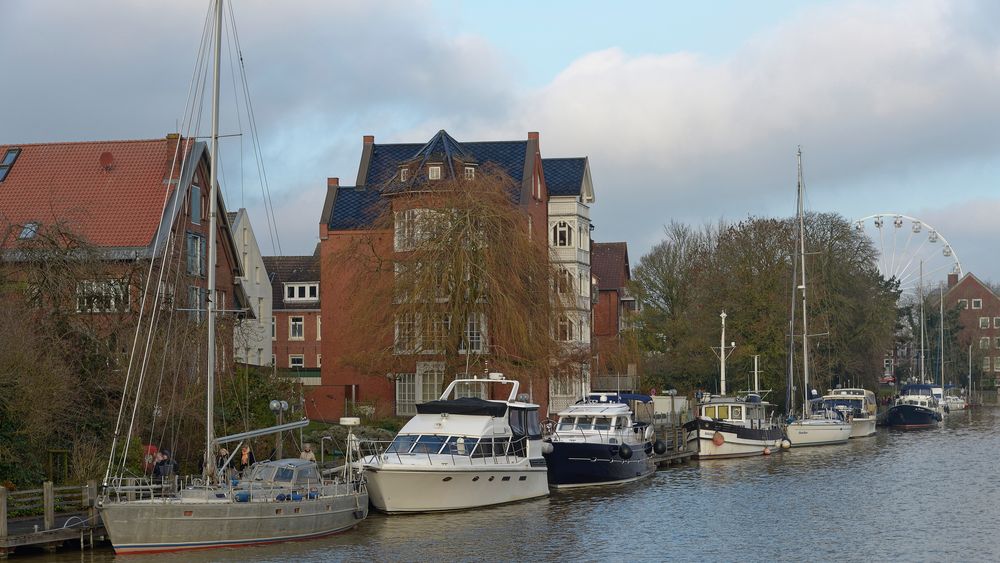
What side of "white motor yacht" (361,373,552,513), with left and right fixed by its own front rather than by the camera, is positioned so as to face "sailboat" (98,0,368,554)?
front

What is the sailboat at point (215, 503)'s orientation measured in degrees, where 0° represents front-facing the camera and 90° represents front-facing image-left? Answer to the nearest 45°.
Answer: approximately 45°

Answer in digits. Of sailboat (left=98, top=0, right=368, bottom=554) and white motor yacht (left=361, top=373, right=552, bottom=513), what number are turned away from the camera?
0

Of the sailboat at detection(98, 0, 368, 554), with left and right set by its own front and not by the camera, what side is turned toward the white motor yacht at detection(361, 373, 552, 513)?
back

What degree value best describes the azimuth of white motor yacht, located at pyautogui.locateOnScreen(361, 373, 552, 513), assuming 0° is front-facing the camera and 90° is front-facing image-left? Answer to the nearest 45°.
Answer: approximately 45°

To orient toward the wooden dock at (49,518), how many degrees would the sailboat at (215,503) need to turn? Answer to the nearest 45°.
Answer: approximately 45° to its right
